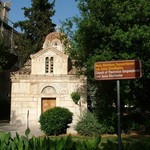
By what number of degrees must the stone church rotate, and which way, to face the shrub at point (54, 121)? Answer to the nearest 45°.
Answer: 0° — it already faces it

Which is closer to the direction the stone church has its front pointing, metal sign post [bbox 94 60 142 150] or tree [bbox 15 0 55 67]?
the metal sign post

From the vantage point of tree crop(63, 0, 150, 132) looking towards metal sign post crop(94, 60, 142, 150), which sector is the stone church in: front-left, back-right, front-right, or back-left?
back-right

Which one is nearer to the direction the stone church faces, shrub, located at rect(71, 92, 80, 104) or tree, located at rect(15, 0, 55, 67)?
the shrub

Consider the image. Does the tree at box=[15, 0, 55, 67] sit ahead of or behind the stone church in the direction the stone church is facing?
behind

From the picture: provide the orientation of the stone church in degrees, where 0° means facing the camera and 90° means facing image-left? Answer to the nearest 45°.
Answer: approximately 0°

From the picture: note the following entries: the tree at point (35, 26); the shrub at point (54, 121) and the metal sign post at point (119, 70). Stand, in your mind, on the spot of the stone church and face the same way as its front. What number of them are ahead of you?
2

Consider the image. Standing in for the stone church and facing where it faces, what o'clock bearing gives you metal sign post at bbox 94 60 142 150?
The metal sign post is roughly at 12 o'clock from the stone church.

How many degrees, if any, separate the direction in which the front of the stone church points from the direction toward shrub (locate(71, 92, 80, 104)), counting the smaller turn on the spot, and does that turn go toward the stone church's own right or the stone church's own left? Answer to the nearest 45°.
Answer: approximately 45° to the stone church's own left
